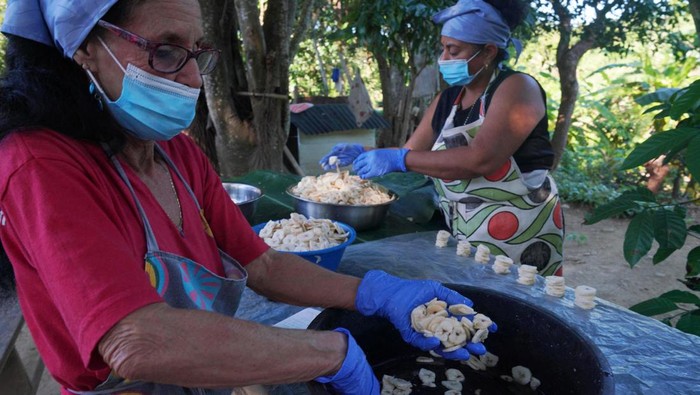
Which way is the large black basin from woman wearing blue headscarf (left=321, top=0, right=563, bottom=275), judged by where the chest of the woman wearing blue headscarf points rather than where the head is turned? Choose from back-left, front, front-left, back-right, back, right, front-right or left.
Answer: front-left

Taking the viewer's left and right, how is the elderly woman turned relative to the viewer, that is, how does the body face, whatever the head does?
facing the viewer and to the right of the viewer

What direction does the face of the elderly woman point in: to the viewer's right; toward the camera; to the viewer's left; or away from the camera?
to the viewer's right

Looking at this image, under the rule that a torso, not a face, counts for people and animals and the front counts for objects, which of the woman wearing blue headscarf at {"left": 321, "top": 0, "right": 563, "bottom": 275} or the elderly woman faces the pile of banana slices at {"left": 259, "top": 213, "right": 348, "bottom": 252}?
the woman wearing blue headscarf

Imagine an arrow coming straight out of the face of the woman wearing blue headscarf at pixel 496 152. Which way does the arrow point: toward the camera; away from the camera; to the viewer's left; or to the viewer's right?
to the viewer's left

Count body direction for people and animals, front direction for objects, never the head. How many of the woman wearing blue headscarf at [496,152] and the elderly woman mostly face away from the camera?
0
